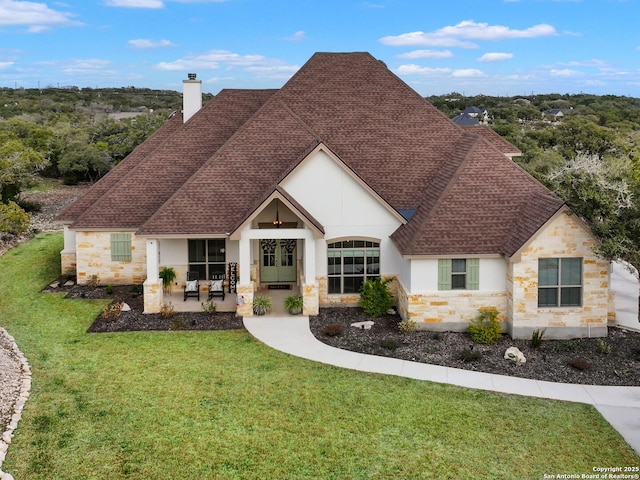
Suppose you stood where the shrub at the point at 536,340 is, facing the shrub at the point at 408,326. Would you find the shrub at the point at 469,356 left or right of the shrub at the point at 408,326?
left

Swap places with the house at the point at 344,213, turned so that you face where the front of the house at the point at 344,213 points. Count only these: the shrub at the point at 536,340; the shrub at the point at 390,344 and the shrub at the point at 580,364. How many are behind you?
0

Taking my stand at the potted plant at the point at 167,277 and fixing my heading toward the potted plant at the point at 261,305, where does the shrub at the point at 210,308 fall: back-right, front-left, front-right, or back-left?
front-right

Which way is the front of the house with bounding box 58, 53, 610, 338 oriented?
toward the camera

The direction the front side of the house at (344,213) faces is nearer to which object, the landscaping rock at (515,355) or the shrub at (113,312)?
the landscaping rock

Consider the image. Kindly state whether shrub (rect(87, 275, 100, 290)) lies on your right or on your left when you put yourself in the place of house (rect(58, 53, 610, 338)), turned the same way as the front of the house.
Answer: on your right

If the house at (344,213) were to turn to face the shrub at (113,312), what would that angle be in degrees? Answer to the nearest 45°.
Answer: approximately 90° to its right

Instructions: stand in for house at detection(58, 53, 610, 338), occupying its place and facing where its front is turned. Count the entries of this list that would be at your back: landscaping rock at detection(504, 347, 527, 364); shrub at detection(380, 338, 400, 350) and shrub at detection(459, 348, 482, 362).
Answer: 0
